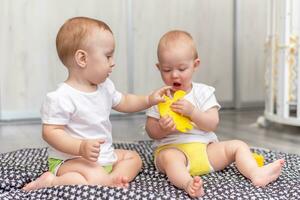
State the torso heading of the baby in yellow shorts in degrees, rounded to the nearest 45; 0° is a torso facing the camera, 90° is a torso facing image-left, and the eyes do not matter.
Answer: approximately 0°
